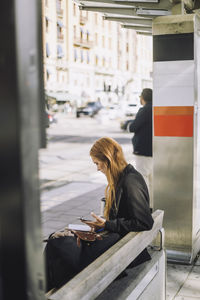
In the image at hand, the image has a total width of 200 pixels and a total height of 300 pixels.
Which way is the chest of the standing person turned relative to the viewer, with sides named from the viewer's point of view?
facing away from the viewer and to the left of the viewer

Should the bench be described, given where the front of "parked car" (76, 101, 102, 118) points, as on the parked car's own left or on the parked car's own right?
on the parked car's own left

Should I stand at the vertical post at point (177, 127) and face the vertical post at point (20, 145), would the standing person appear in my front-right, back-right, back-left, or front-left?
back-right

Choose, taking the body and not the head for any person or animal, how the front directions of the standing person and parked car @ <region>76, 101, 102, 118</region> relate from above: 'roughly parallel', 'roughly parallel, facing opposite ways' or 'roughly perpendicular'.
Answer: roughly perpendicular

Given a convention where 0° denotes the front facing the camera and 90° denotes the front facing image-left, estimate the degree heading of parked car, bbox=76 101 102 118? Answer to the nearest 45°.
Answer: approximately 45°
